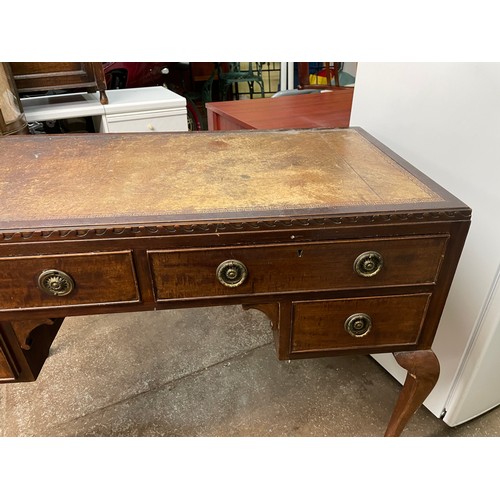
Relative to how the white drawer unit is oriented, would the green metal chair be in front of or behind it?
behind

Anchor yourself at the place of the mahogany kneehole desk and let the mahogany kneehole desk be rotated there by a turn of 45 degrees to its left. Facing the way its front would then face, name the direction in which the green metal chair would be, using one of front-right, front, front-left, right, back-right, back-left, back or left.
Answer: back-left

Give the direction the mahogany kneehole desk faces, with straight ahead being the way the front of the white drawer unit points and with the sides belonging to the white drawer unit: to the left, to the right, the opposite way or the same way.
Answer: the same way

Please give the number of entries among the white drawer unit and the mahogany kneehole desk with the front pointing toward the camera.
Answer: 2

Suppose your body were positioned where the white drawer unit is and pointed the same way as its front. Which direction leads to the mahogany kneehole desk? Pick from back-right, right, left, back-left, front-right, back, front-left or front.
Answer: front

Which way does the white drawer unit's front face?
toward the camera

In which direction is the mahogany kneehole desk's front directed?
toward the camera
